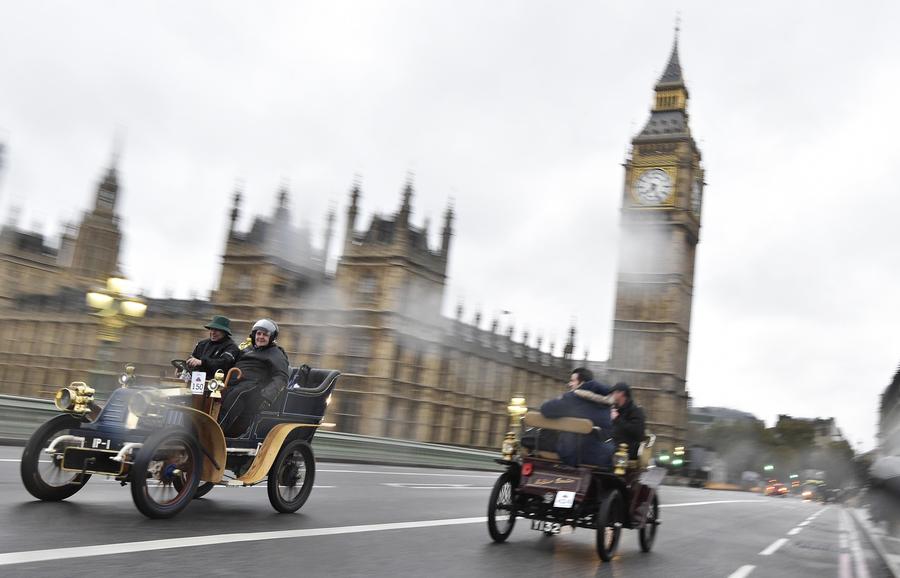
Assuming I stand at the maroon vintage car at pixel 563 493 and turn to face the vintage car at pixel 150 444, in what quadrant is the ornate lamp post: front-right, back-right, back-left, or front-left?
front-right

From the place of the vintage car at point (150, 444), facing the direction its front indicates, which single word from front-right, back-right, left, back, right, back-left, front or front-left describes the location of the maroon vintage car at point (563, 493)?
back-left

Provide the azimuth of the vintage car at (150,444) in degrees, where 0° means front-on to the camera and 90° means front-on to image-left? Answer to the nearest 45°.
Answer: approximately 45°

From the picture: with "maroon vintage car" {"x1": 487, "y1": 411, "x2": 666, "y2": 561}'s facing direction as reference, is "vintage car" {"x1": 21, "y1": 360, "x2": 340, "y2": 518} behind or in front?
in front

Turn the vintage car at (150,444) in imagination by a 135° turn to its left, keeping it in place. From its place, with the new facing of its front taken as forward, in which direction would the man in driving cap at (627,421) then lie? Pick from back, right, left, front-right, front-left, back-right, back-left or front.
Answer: front

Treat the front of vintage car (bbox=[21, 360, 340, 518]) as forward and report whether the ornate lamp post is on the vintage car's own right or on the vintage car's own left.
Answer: on the vintage car's own right

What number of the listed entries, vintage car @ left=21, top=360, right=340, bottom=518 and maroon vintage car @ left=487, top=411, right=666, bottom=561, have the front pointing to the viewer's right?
0
